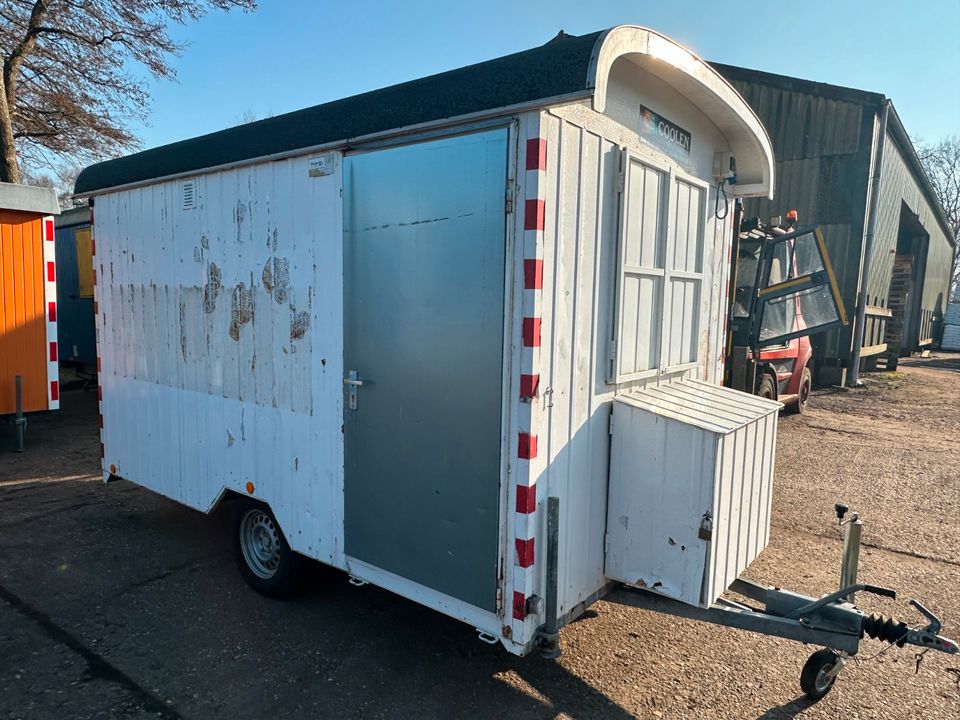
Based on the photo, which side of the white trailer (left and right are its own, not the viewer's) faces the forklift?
left

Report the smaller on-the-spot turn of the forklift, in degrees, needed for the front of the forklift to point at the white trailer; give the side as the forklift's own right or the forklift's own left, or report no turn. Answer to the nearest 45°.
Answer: approximately 45° to the forklift's own left

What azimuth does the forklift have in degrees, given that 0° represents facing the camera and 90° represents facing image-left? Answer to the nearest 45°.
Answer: approximately 45°

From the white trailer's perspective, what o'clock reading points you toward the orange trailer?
The orange trailer is roughly at 6 o'clock from the white trailer.

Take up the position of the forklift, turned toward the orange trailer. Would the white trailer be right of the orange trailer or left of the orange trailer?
left

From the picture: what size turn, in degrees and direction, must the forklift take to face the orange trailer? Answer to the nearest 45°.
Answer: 0° — it already faces it

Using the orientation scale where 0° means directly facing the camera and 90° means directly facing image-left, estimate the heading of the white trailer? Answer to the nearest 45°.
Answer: approximately 315°

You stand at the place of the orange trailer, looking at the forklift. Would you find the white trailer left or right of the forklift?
right
